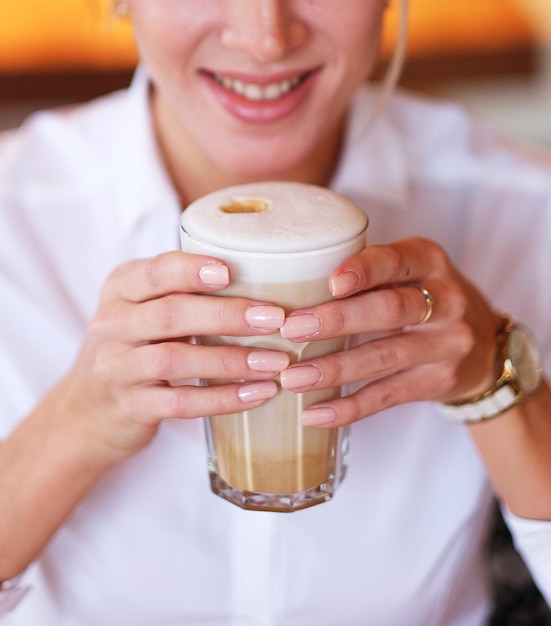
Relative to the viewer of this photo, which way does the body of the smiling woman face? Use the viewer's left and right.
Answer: facing the viewer
